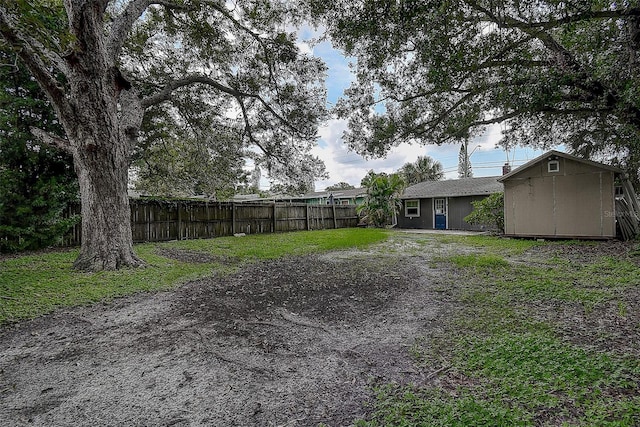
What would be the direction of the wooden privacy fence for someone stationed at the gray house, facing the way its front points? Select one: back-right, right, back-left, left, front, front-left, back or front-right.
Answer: front-right

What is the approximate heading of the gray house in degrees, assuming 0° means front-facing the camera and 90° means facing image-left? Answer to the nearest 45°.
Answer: approximately 0°

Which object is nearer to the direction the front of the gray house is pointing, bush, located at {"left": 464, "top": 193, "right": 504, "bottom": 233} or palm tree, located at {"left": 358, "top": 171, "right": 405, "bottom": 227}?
the bush

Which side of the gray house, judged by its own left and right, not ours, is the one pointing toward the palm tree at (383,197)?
right

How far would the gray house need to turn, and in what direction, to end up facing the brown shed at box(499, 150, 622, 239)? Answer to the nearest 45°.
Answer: approximately 45° to its left

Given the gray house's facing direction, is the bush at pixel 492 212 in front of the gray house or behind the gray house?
in front
